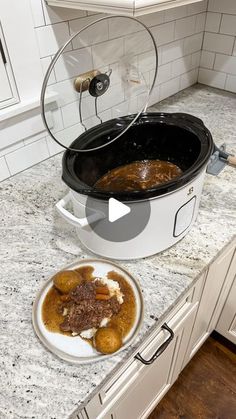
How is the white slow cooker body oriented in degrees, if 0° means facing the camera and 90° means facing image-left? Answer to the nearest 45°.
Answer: approximately 315°
